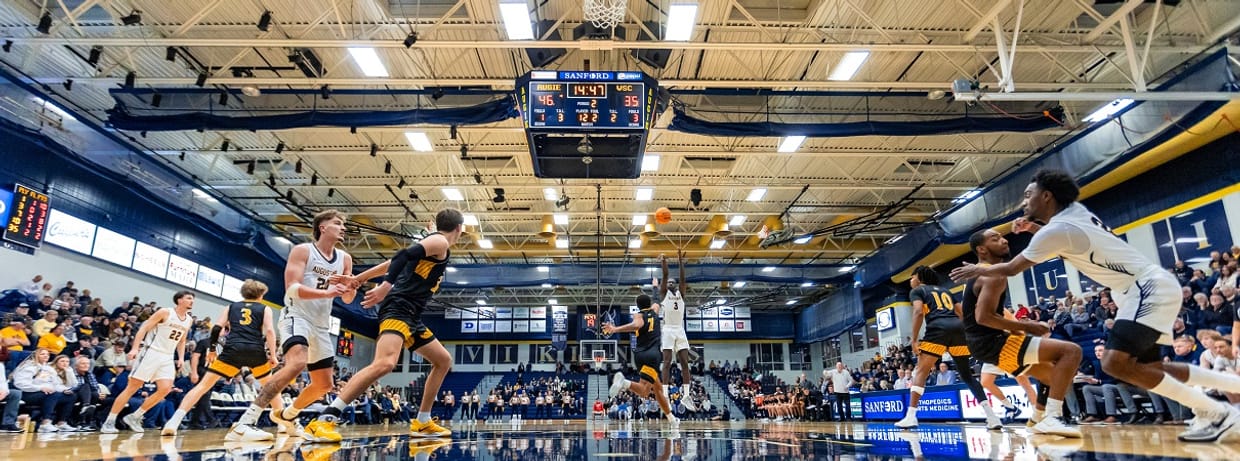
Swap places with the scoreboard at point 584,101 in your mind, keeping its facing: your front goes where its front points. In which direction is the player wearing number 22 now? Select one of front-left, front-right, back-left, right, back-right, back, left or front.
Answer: right

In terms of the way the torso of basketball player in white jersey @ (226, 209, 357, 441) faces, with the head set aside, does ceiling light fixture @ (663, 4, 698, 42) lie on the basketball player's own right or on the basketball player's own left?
on the basketball player's own left

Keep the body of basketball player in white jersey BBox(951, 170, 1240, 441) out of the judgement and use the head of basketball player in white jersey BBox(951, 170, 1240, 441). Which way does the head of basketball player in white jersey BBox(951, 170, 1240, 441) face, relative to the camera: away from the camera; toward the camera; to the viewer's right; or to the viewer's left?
to the viewer's left

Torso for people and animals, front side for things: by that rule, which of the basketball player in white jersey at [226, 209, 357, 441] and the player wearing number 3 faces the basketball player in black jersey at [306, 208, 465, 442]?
the basketball player in white jersey

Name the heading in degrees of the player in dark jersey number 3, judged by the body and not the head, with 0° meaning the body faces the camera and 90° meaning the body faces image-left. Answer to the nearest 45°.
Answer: approximately 180°

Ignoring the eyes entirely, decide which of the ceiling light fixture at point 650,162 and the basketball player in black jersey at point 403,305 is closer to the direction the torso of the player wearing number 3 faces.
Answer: the ceiling light fixture

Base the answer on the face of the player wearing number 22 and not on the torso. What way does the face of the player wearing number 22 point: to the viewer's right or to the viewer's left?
to the viewer's right
